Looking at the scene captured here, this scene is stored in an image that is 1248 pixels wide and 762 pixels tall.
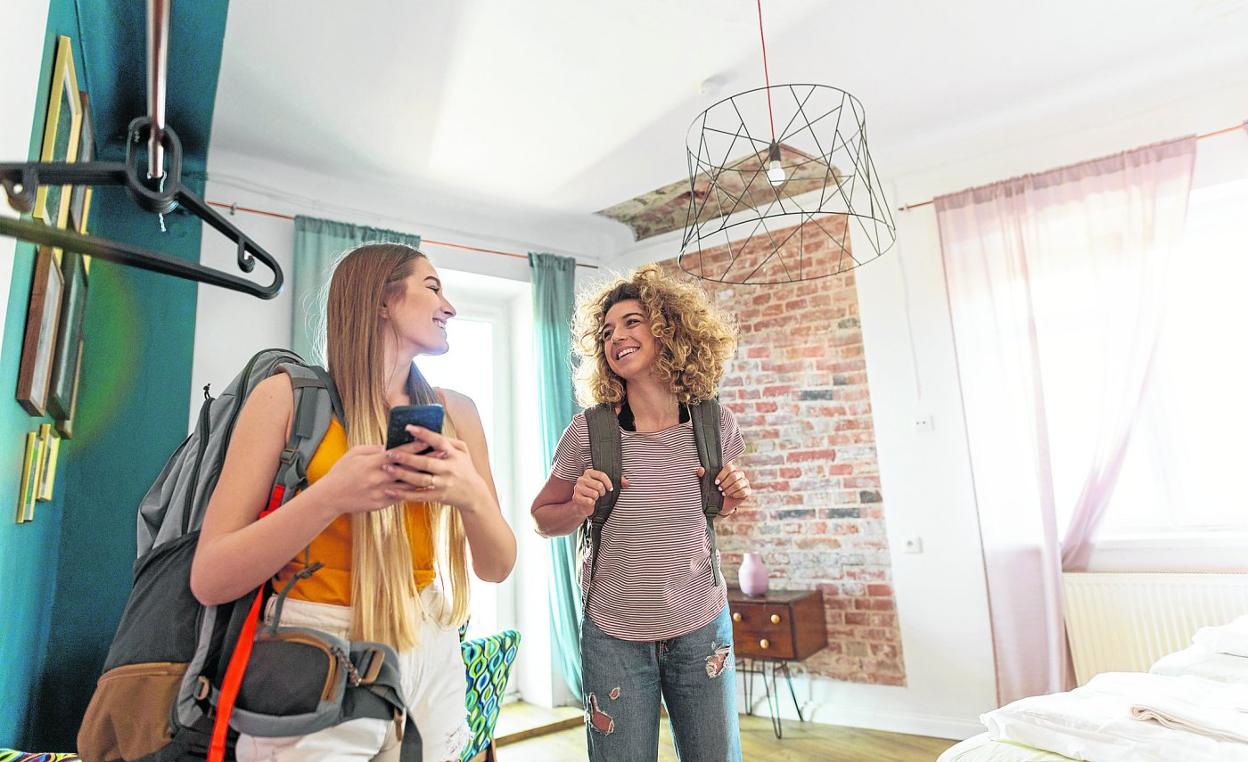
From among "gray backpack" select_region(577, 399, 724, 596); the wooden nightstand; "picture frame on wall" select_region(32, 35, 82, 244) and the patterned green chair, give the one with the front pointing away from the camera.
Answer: the gray backpack

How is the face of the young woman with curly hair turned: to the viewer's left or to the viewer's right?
to the viewer's left

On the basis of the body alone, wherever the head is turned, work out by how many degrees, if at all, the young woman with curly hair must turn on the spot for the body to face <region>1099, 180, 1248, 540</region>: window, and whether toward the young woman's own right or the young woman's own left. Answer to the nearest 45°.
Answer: approximately 135° to the young woman's own left

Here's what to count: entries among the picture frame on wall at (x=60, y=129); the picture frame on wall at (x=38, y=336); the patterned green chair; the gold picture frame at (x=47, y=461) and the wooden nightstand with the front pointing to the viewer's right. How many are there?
3

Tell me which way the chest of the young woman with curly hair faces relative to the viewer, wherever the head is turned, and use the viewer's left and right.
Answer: facing the viewer

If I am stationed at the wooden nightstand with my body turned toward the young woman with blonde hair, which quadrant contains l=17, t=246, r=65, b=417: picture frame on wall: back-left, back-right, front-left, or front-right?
front-right

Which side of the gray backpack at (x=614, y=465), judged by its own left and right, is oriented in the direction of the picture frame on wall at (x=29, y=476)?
left

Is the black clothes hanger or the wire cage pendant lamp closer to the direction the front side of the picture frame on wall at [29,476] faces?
the wire cage pendant lamp

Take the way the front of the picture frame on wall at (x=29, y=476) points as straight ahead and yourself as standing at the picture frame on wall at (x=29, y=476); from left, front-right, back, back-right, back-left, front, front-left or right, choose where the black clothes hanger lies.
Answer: right

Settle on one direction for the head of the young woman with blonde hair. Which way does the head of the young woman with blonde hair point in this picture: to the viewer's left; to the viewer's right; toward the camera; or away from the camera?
to the viewer's right

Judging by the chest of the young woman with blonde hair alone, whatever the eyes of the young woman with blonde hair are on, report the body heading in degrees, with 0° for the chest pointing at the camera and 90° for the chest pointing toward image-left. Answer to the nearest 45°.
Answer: approximately 315°

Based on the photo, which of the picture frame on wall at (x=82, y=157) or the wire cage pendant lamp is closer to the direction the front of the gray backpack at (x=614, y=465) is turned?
the wire cage pendant lamp

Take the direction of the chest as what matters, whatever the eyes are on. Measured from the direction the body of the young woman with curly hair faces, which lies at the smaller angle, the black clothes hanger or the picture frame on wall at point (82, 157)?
the black clothes hanger

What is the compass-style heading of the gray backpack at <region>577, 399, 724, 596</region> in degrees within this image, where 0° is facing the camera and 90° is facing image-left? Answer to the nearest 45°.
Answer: approximately 180°

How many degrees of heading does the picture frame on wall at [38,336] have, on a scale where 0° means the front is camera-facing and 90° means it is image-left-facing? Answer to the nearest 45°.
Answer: approximately 270°

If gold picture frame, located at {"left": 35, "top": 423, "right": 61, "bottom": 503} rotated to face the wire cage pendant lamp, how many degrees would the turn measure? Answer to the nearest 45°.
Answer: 0° — it already faces it

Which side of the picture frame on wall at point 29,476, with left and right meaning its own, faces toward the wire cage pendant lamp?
front
